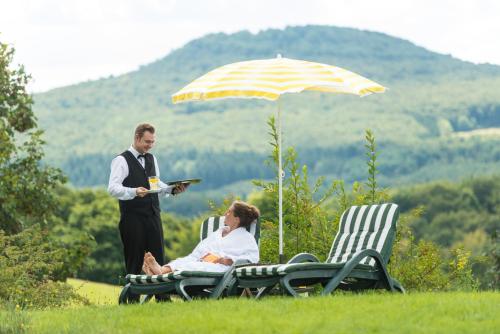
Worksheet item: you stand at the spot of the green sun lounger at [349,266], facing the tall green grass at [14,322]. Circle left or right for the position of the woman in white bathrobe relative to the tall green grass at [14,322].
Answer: right

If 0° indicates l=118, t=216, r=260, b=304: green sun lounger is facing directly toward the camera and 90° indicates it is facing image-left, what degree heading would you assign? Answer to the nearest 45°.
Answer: approximately 45°

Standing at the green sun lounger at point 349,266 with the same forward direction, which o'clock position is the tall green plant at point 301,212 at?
The tall green plant is roughly at 4 o'clock from the green sun lounger.

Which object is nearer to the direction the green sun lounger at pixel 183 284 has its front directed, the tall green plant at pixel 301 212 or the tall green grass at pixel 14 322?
the tall green grass

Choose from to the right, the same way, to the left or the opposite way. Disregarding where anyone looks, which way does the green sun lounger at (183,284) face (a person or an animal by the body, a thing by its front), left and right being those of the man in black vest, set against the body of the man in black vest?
to the right

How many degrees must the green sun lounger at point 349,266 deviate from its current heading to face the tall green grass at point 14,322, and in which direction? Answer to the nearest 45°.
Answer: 0° — it already faces it

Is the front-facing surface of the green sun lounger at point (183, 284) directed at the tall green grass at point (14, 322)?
yes

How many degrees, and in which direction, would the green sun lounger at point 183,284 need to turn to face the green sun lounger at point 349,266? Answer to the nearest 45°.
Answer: approximately 135° to its left

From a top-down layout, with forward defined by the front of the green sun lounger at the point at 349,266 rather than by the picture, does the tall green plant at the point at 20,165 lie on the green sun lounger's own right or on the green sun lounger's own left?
on the green sun lounger's own right

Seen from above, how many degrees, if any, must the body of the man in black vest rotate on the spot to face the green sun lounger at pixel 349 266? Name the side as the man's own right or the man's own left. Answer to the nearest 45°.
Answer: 0° — they already face it

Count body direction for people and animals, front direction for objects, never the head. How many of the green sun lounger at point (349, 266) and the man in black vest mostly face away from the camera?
0

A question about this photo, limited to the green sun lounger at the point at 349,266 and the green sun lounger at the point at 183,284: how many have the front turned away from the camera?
0

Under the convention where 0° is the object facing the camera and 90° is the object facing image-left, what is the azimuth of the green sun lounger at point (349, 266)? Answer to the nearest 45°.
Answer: approximately 45°

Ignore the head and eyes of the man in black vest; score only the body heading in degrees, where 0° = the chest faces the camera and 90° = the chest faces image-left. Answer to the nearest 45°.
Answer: approximately 315°
